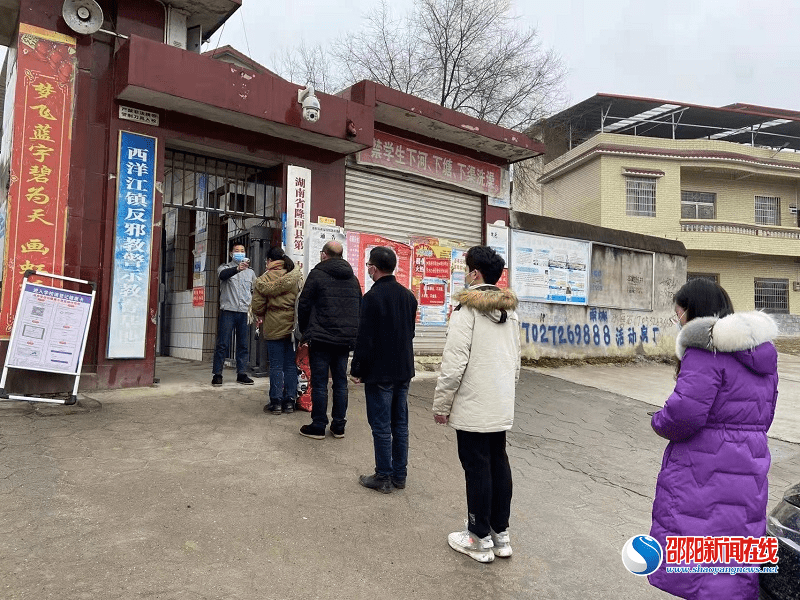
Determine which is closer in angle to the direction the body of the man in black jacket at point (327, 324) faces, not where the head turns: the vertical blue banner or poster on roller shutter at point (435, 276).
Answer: the vertical blue banner

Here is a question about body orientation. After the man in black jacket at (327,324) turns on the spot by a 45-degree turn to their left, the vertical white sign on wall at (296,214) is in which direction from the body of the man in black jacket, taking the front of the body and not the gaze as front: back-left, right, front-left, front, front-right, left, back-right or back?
right

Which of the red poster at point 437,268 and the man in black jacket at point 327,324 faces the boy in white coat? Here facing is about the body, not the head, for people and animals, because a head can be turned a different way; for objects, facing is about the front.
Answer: the red poster

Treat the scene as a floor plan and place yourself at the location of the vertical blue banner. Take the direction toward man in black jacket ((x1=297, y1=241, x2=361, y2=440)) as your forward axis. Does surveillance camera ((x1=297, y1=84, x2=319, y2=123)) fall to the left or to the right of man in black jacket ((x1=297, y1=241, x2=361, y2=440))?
left

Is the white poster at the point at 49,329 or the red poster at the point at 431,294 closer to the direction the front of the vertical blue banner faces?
the white poster

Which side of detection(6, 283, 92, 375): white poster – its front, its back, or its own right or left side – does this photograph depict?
front

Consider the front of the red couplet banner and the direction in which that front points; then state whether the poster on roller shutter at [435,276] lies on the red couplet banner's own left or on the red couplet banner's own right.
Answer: on the red couplet banner's own left

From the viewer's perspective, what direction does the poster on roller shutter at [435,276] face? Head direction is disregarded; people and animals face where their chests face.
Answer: toward the camera

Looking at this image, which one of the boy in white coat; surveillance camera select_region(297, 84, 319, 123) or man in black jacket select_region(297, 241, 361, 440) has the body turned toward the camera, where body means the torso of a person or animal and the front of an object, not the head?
the surveillance camera

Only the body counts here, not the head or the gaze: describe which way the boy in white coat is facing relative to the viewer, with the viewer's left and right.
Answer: facing away from the viewer and to the left of the viewer

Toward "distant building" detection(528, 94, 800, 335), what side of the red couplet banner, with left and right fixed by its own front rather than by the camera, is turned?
left

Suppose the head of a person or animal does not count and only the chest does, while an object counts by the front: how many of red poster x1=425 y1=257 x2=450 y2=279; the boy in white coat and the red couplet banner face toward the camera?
2

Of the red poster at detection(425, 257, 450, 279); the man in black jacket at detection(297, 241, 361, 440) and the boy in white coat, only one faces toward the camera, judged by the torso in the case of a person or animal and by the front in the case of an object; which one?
the red poster

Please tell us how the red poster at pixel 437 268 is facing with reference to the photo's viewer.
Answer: facing the viewer
